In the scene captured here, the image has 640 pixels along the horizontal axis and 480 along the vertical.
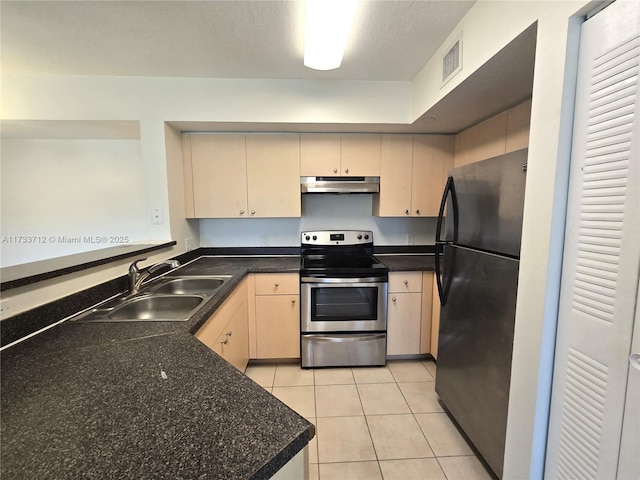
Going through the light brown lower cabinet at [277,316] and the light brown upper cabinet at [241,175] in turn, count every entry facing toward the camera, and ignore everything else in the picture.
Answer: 2

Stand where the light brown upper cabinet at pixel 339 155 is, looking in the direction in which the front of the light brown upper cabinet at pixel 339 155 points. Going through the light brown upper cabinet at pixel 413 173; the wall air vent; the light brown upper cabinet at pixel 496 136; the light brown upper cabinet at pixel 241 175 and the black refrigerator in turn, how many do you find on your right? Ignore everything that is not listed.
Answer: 1

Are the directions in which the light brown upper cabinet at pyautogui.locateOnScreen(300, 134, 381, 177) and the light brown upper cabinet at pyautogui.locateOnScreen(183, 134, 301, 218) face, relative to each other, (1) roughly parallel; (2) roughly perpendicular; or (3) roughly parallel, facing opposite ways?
roughly parallel

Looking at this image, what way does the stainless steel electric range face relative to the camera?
toward the camera

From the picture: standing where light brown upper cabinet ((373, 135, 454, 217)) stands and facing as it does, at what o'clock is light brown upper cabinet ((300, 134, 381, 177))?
light brown upper cabinet ((300, 134, 381, 177)) is roughly at 2 o'clock from light brown upper cabinet ((373, 135, 454, 217)).

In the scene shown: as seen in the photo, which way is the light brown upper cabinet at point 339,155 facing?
toward the camera

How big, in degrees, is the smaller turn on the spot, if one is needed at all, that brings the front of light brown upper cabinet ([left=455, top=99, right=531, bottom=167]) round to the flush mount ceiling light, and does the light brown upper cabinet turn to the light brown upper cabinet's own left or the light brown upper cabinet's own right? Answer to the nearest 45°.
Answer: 0° — it already faces it

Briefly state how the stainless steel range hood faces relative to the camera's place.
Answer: facing the viewer
